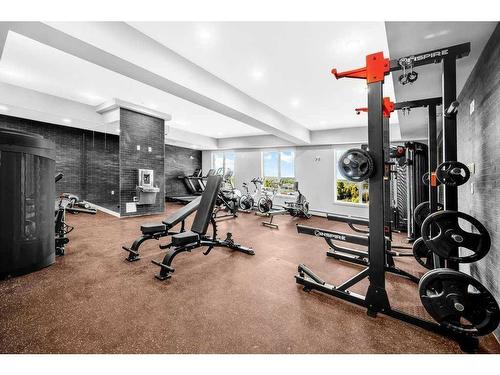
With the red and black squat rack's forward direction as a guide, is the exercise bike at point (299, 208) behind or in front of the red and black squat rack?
in front

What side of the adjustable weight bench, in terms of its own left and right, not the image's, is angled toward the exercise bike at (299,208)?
back

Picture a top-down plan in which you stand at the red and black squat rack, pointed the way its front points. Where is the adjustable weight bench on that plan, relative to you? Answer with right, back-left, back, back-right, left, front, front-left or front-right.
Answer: front-left

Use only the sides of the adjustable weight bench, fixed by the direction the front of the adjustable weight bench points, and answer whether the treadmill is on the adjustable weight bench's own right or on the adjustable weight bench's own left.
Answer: on the adjustable weight bench's own right

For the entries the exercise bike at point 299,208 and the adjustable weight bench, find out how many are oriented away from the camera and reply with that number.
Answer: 0

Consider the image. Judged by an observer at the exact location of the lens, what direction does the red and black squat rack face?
facing away from the viewer and to the left of the viewer
